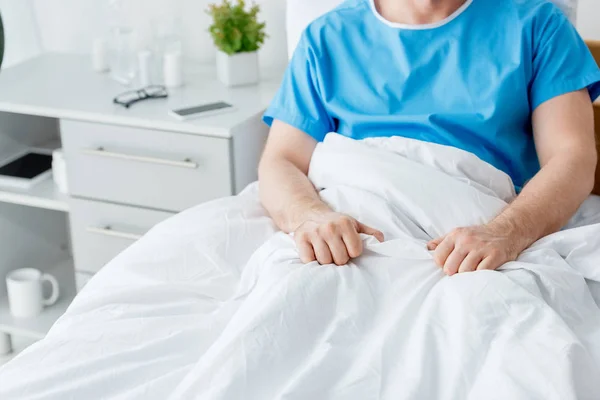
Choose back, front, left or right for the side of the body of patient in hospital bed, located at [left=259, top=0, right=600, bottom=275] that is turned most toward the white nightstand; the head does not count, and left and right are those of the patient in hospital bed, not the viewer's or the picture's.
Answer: right

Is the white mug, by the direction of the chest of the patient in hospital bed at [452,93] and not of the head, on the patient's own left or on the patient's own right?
on the patient's own right

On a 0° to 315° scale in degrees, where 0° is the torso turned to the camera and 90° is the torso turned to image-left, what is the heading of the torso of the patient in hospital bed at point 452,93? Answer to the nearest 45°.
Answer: approximately 0°

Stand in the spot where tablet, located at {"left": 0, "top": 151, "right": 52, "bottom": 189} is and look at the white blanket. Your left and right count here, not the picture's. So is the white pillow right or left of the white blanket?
left

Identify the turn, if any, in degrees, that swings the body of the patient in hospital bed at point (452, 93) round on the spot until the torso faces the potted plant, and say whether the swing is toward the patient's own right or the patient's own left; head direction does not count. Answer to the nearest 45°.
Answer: approximately 135° to the patient's own right

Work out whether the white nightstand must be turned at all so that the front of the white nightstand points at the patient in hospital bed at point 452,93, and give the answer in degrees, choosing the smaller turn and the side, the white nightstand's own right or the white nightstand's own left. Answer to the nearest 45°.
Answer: approximately 45° to the white nightstand's own left

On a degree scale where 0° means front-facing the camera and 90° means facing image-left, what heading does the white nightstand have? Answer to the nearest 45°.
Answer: approximately 0°
